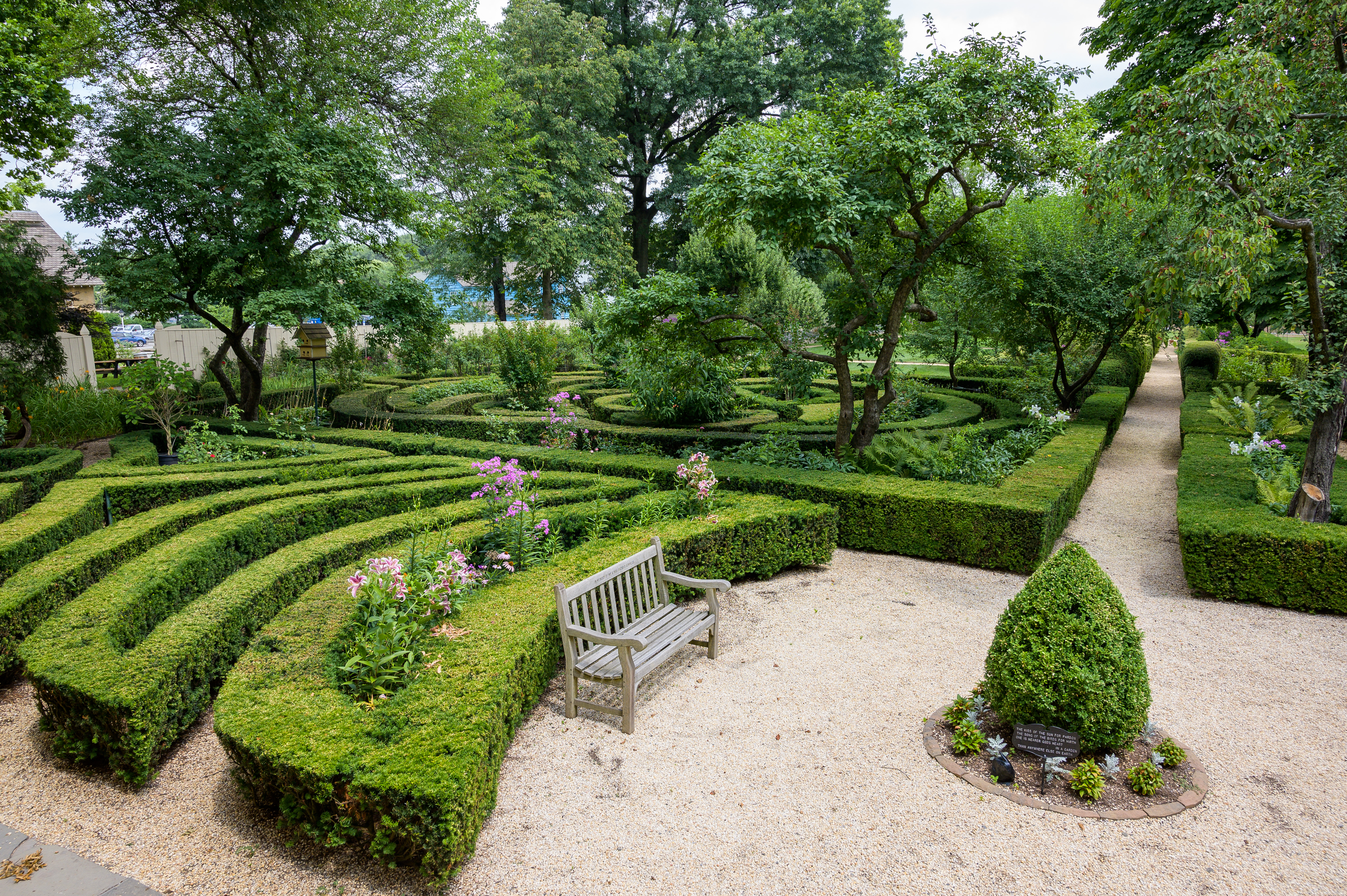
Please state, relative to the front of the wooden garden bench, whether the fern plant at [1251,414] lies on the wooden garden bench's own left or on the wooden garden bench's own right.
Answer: on the wooden garden bench's own left

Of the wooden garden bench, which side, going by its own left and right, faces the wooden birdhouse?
back

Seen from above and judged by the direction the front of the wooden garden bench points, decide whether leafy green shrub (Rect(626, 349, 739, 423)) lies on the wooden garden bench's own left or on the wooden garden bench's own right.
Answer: on the wooden garden bench's own left

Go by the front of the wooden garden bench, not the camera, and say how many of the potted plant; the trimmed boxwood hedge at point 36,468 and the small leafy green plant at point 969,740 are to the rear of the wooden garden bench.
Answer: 2

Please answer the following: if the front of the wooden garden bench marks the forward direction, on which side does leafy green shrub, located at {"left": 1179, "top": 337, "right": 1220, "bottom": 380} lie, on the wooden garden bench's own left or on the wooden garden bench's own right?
on the wooden garden bench's own left

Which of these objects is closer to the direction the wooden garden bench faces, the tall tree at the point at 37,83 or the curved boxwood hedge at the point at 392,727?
the curved boxwood hedge

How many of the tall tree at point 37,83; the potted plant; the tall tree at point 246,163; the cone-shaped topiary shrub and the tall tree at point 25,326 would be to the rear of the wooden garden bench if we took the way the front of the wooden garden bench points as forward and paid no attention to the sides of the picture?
4

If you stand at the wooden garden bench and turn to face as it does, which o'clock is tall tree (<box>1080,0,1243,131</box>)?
The tall tree is roughly at 9 o'clock from the wooden garden bench.

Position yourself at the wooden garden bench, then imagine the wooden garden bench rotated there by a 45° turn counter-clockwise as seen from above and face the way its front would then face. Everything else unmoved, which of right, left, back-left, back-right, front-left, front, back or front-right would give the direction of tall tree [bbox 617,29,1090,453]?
front-left

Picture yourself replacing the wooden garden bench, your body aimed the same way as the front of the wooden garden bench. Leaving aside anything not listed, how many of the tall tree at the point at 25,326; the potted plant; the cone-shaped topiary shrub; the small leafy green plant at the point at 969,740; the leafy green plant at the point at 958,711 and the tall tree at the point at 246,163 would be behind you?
3

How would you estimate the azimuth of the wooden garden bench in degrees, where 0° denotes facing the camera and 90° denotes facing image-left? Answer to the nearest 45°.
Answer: approximately 315°

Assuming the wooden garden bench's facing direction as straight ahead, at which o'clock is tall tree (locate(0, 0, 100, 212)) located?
The tall tree is roughly at 6 o'clock from the wooden garden bench.

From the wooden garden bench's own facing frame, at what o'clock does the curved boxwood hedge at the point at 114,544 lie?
The curved boxwood hedge is roughly at 5 o'clock from the wooden garden bench.

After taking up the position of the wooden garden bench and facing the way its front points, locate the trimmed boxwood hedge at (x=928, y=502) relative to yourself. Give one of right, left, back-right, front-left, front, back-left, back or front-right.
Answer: left

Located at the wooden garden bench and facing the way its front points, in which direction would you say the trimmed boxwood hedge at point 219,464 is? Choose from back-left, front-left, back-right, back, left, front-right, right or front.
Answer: back

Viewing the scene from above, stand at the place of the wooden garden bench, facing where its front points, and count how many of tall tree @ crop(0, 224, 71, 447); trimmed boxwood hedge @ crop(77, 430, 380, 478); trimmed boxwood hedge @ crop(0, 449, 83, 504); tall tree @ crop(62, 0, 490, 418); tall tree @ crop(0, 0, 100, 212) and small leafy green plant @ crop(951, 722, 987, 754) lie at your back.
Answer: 5
